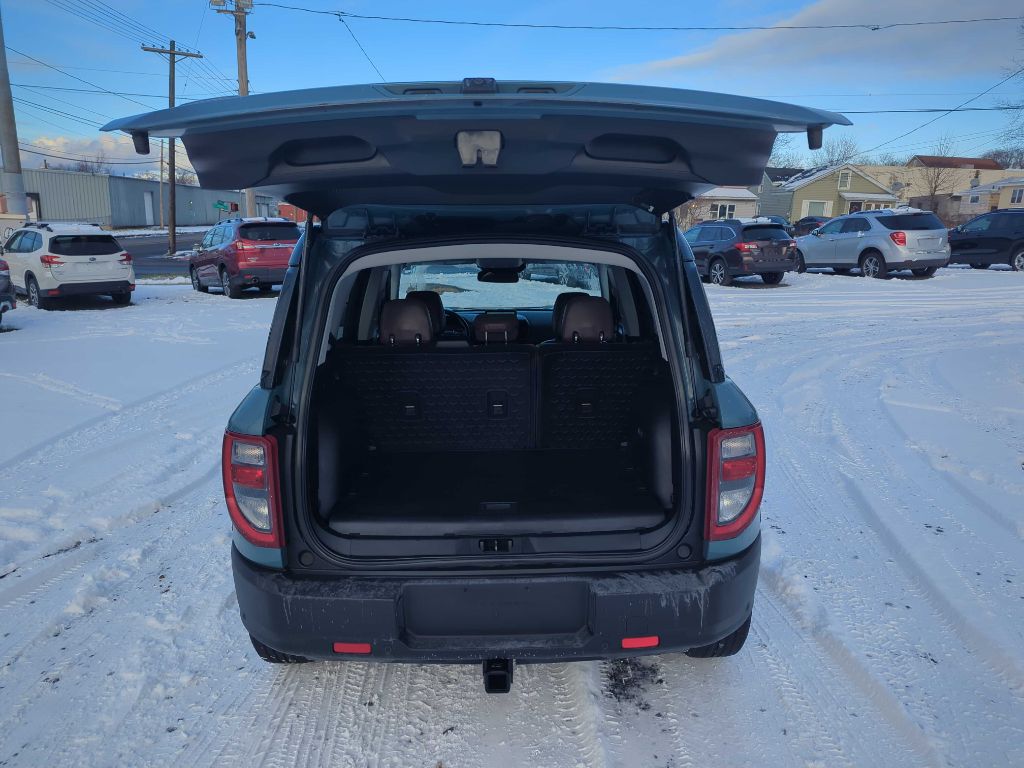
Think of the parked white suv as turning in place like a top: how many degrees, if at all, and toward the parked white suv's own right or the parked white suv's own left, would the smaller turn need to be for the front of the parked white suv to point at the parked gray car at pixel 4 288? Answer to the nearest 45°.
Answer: approximately 135° to the parked white suv's own left

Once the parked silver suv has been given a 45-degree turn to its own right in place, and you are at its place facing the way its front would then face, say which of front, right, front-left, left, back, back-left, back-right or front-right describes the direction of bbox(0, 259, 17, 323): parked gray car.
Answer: back-left

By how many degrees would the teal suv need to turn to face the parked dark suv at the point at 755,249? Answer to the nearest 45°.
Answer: approximately 45° to its right

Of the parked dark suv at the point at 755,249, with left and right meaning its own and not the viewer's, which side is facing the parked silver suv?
right

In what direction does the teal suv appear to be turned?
away from the camera

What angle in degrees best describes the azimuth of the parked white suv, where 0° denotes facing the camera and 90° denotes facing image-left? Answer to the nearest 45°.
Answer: approximately 135°

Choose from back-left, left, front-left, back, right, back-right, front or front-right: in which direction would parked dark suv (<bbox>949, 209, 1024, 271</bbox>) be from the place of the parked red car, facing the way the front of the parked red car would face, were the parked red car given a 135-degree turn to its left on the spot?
left

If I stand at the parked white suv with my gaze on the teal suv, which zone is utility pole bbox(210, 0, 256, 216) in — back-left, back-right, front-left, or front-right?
back-left

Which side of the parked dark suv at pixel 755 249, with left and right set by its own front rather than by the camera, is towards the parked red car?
left

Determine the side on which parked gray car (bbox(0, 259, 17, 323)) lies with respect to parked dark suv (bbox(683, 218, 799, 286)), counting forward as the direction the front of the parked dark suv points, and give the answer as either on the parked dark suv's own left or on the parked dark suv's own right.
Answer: on the parked dark suv's own left

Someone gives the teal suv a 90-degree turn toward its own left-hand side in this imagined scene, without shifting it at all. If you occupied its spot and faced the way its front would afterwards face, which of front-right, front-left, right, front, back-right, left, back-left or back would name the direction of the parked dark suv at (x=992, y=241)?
back-right

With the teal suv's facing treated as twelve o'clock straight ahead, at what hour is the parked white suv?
The parked white suv is roughly at 11 o'clock from the teal suv.

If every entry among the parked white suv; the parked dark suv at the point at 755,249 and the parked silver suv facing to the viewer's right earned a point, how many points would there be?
0

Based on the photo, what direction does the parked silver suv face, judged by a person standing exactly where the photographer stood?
facing away from the viewer and to the left of the viewer

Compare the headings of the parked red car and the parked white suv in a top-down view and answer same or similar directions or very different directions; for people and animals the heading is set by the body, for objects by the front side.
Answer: same or similar directions

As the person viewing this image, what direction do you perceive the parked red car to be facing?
facing away from the viewer and to the left of the viewer

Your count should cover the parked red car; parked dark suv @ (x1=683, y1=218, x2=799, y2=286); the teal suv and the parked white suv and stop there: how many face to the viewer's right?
0

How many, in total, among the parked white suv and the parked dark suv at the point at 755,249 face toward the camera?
0
